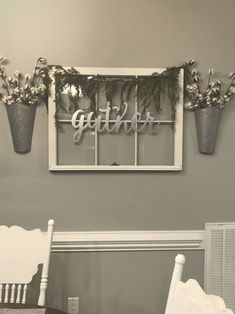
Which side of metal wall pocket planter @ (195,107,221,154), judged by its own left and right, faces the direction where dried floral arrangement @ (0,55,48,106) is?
right

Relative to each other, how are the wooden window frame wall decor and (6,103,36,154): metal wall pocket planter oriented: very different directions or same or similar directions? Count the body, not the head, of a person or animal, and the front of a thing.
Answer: same or similar directions

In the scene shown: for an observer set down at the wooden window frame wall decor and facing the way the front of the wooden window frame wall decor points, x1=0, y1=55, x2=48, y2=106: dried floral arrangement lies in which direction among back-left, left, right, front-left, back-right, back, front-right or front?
right

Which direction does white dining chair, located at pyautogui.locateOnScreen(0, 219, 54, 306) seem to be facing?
toward the camera

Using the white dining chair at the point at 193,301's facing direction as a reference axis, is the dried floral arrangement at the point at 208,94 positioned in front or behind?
behind

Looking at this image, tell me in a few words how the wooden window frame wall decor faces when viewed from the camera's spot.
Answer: facing the viewer

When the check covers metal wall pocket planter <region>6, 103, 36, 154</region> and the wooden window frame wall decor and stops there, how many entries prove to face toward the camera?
2

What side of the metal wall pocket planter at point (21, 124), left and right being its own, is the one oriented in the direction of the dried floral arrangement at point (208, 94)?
left
